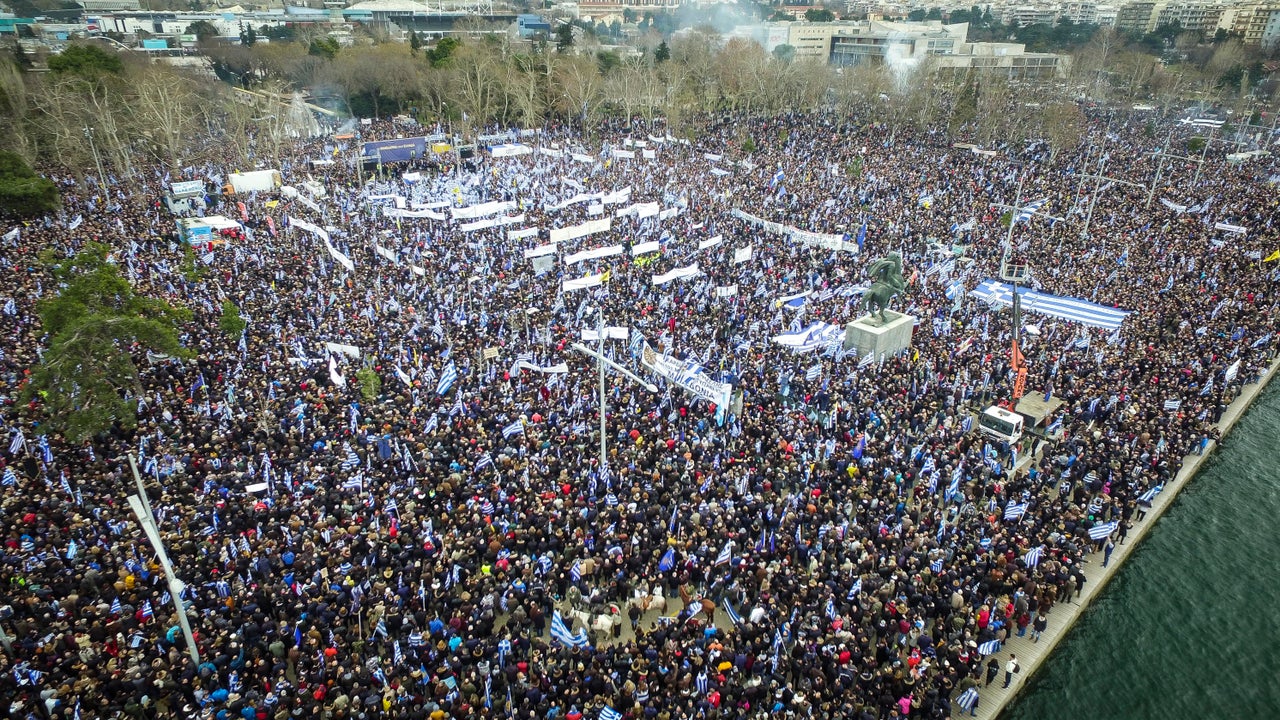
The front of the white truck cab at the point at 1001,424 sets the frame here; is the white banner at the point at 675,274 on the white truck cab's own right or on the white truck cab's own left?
on the white truck cab's own right

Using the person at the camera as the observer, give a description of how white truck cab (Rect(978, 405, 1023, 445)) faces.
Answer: facing the viewer and to the left of the viewer

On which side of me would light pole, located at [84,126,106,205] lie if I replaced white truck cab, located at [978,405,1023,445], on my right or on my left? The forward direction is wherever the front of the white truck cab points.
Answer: on my right

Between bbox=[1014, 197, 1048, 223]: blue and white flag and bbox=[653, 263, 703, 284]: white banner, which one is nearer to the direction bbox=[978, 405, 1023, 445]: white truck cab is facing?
the white banner

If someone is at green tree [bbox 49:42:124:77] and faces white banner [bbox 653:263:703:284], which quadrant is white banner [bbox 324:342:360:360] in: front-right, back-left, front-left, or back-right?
front-right

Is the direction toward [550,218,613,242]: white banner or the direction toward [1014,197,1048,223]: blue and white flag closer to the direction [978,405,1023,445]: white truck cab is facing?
the white banner

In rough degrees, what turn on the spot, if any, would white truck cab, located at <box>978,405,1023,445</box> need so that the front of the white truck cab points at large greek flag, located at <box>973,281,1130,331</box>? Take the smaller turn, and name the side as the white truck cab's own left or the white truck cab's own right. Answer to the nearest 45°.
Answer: approximately 135° to the white truck cab's own right

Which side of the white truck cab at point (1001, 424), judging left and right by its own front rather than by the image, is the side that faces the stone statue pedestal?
right

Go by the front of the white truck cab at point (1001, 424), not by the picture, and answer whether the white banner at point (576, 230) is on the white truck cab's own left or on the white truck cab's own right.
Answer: on the white truck cab's own right

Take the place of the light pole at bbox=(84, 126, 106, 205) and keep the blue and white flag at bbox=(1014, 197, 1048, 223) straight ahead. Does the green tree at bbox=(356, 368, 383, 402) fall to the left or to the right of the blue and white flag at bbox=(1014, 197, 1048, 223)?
right

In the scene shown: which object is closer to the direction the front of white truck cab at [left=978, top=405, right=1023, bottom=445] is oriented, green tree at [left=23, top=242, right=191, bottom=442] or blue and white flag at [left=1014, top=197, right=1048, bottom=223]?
the green tree

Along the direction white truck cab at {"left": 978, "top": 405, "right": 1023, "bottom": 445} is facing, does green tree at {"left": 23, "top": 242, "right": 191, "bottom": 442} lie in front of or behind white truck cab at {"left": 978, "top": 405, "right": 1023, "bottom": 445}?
in front

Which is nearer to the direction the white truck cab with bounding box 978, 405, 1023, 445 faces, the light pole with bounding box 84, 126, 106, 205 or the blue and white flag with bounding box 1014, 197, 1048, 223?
the light pole

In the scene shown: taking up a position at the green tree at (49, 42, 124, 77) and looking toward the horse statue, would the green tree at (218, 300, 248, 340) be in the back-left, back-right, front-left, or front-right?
front-right

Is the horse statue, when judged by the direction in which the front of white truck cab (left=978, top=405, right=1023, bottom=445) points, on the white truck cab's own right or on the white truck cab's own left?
on the white truck cab's own right

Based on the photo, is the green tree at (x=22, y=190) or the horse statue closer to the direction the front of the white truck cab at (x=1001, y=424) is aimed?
the green tree
